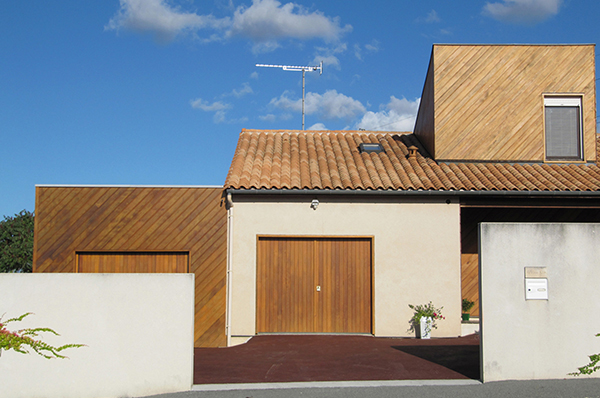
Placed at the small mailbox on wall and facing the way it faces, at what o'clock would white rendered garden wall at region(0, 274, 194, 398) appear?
The white rendered garden wall is roughly at 2 o'clock from the small mailbox on wall.

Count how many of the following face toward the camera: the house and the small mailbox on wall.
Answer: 2

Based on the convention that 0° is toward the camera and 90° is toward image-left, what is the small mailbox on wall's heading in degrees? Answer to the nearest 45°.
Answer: approximately 0°

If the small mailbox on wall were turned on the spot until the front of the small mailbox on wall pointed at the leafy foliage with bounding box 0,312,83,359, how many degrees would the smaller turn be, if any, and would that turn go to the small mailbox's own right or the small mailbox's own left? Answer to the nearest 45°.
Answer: approximately 45° to the small mailbox's own right

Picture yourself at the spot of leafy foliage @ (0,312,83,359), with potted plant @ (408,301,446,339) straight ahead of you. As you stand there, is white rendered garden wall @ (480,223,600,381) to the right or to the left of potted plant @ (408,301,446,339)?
right

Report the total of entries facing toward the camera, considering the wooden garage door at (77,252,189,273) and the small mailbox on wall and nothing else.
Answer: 2

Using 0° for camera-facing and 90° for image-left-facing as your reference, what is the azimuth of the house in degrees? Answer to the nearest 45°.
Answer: approximately 0°

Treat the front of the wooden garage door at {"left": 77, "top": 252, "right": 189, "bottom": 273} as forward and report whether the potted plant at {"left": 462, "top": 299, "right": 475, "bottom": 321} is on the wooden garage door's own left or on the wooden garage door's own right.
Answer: on the wooden garage door's own left

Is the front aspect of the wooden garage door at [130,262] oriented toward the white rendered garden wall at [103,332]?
yes
